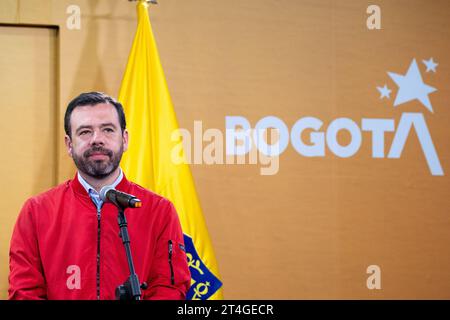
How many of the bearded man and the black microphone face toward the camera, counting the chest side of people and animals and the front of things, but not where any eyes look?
1

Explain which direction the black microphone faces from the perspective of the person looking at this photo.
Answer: facing away from the viewer and to the left of the viewer

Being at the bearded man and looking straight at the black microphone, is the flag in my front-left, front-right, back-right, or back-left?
back-left

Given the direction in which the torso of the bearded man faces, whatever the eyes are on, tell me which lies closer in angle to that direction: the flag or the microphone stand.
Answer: the microphone stand

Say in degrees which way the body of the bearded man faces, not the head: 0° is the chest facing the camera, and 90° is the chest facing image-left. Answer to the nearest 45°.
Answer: approximately 0°

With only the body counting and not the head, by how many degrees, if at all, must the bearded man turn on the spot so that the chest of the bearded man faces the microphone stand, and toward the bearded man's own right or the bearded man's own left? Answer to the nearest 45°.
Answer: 0° — they already face it
